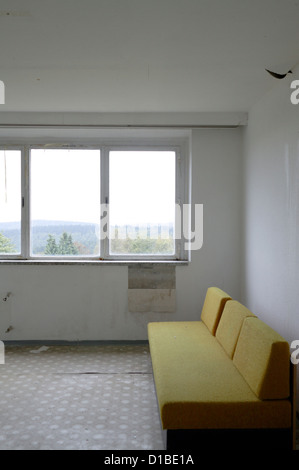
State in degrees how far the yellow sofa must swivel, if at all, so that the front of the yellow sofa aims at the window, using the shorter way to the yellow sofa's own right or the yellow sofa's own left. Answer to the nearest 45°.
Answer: approximately 45° to the yellow sofa's own right

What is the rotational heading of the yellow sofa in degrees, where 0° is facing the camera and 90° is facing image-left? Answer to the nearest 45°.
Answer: approximately 90°

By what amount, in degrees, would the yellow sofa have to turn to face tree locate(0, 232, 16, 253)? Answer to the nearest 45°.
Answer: approximately 45° to its right

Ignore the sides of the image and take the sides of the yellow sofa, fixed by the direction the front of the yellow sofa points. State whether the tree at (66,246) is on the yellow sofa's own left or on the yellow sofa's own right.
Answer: on the yellow sofa's own right
